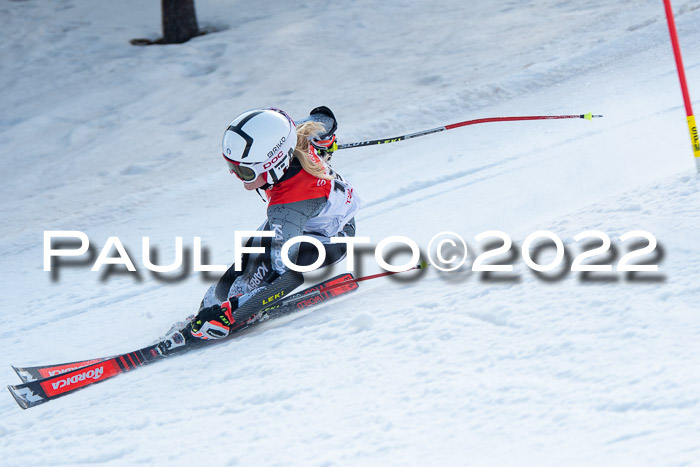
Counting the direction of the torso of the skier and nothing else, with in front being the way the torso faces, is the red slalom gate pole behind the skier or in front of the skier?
behind

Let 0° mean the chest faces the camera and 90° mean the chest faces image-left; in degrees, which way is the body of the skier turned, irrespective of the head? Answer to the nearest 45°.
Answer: approximately 90°
